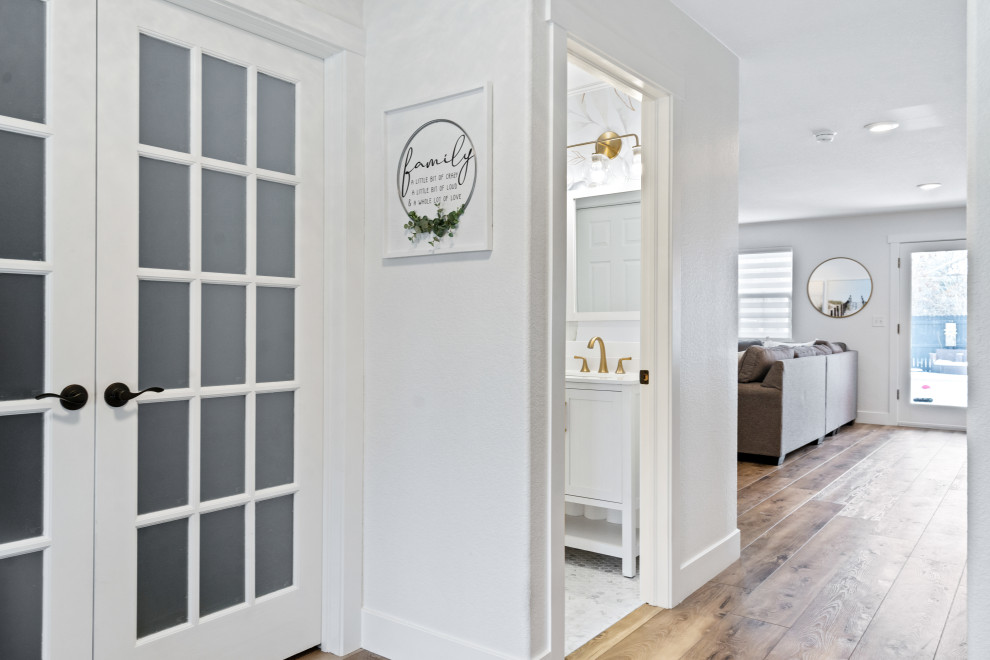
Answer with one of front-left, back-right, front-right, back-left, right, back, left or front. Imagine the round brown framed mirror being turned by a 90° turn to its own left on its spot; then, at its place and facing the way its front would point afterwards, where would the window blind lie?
back

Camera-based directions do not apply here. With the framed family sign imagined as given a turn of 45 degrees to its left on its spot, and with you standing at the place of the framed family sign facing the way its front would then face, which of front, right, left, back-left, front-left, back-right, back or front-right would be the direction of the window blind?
back-left

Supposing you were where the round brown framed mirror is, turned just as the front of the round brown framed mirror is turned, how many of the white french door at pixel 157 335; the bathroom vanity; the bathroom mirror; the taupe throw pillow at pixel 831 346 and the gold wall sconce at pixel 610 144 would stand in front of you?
5

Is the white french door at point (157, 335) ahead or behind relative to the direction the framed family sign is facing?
ahead

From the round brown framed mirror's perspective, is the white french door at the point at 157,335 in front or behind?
in front

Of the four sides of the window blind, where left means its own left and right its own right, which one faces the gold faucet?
front

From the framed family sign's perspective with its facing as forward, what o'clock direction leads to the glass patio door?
The glass patio door is roughly at 6 o'clock from the framed family sign.

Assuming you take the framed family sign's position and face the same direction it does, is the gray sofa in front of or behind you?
behind

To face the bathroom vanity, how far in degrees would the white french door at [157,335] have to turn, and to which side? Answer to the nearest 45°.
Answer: approximately 45° to its left

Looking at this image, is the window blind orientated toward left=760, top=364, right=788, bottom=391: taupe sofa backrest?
yes

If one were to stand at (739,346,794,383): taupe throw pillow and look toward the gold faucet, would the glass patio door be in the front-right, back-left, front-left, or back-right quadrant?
back-left

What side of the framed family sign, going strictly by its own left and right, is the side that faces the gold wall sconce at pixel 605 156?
back
